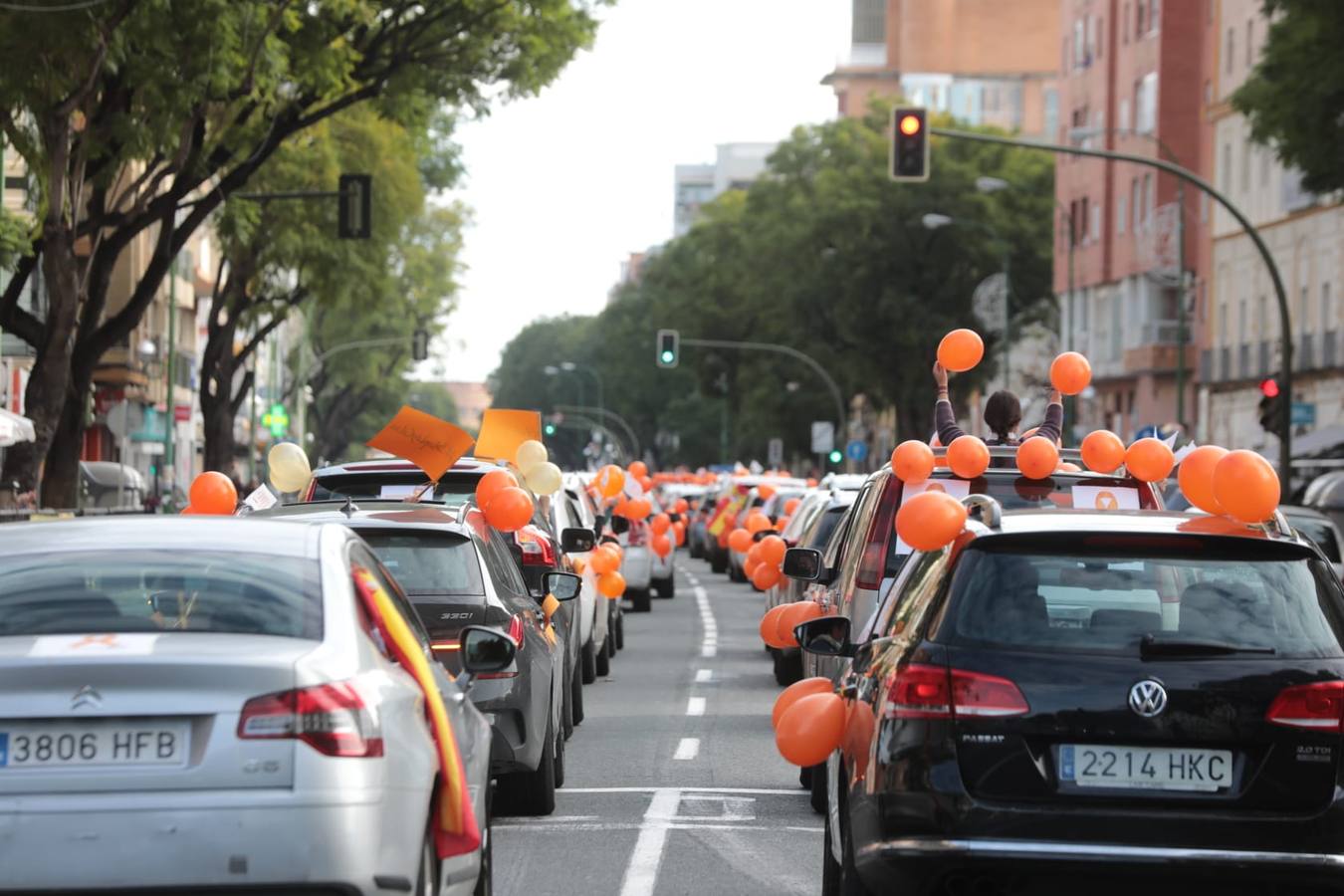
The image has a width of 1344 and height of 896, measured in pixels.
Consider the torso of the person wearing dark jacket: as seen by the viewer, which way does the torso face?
away from the camera

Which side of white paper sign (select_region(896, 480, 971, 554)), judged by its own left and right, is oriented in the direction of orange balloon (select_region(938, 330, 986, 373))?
back

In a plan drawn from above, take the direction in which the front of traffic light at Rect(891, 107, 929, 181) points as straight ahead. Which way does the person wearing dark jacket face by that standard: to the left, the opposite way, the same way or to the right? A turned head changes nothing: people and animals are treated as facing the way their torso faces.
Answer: the opposite way

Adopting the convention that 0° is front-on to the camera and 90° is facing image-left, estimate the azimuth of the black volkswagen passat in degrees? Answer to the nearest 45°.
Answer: approximately 180°

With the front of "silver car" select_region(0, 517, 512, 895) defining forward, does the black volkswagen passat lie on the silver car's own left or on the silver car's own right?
on the silver car's own right

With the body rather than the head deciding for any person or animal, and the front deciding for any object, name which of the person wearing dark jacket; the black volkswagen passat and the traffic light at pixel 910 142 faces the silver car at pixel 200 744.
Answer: the traffic light

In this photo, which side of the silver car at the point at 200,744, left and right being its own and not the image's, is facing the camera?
back

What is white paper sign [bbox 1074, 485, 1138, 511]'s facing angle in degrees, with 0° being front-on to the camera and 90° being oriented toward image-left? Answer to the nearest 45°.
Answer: approximately 0°

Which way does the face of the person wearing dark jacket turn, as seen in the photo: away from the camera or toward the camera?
away from the camera

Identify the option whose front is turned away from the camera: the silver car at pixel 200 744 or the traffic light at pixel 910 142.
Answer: the silver car

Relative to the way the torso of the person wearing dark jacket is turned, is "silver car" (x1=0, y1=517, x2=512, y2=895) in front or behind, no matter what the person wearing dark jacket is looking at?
behind
